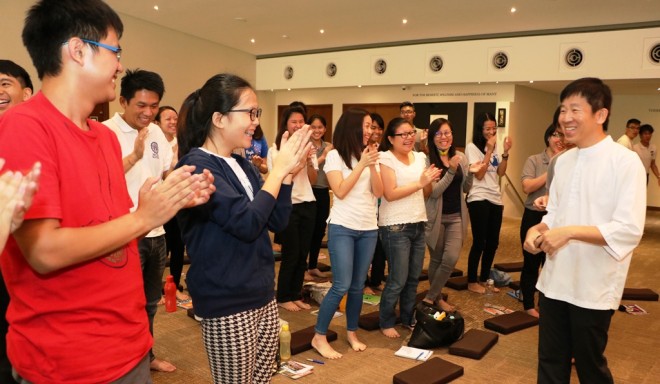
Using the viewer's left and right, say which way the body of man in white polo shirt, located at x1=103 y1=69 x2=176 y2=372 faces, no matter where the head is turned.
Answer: facing the viewer and to the right of the viewer

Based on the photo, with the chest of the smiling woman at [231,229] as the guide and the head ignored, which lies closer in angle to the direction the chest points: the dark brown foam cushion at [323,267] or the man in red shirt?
the dark brown foam cushion

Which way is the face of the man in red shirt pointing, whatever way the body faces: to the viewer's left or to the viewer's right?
to the viewer's right

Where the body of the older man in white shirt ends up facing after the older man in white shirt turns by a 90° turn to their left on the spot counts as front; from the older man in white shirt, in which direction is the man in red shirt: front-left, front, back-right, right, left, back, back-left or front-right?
right

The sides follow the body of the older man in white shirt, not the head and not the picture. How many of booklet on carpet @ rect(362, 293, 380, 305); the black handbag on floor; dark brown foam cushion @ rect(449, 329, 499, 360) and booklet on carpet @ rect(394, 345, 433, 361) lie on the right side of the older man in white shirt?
4

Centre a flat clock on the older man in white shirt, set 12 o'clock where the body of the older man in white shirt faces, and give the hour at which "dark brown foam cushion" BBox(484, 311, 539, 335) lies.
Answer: The dark brown foam cushion is roughly at 4 o'clock from the older man in white shirt.

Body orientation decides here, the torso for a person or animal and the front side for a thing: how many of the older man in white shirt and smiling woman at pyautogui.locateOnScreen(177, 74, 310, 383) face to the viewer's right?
1

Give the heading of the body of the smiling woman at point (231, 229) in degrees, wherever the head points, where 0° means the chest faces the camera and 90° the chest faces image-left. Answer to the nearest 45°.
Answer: approximately 270°

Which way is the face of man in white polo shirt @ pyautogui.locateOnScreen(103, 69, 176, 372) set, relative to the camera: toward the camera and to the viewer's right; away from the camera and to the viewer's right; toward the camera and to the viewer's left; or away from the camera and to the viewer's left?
toward the camera and to the viewer's right

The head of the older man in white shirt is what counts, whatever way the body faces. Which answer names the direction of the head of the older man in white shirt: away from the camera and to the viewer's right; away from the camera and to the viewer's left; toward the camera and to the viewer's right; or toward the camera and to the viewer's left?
toward the camera and to the viewer's left

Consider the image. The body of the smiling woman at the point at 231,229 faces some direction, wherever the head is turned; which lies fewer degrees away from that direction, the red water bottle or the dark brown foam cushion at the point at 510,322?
the dark brown foam cushion

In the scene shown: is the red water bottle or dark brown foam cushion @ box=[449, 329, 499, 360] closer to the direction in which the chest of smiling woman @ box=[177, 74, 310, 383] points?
the dark brown foam cushion

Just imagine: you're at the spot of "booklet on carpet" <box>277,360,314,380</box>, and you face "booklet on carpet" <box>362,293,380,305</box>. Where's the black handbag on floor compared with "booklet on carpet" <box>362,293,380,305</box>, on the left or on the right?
right

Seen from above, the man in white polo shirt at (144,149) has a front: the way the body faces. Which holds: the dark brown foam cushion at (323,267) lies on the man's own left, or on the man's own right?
on the man's own left

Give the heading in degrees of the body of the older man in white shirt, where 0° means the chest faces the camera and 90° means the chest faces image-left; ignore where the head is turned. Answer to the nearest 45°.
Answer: approximately 45°

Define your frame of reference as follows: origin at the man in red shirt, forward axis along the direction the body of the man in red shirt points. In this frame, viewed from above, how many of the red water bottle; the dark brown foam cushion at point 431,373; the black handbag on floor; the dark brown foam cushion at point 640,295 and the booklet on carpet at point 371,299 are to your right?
0
